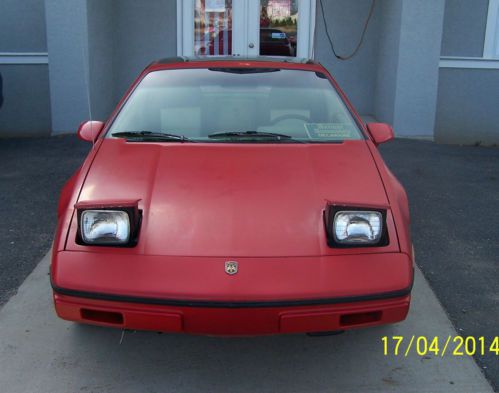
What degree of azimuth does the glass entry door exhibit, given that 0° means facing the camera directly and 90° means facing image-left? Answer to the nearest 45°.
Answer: approximately 0°

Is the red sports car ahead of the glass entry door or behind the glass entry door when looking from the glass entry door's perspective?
ahead

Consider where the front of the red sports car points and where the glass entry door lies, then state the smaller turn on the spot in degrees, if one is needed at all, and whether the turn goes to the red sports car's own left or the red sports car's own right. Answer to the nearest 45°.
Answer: approximately 180°

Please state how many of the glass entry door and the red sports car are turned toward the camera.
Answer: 2
